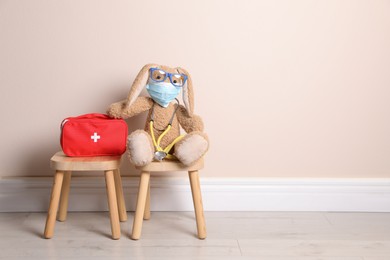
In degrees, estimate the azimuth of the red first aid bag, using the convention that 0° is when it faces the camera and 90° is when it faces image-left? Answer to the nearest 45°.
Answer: approximately 0°

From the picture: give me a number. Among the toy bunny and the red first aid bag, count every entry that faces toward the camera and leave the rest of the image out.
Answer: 2

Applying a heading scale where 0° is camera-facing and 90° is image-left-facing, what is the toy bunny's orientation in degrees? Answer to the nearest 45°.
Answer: approximately 0°
